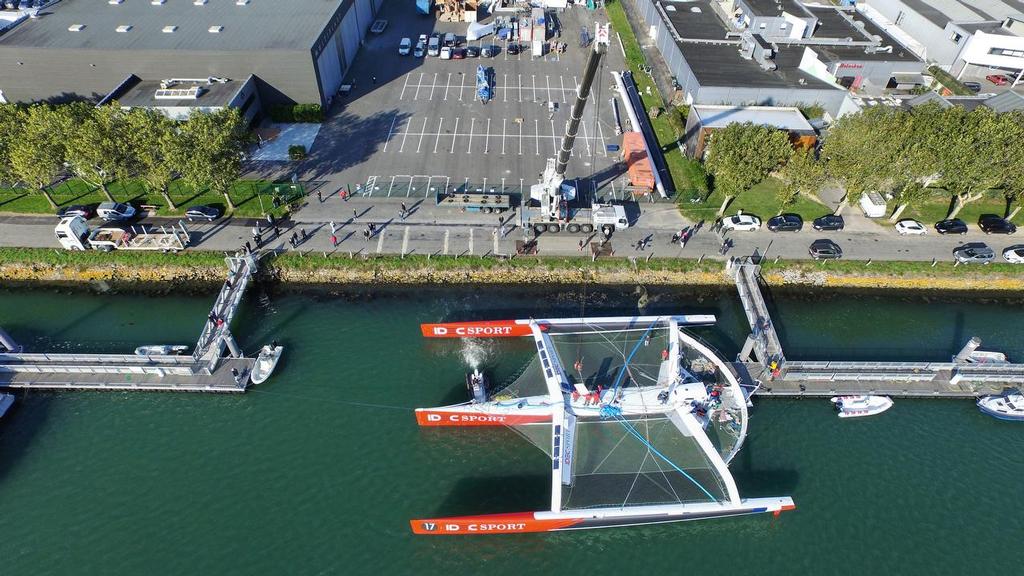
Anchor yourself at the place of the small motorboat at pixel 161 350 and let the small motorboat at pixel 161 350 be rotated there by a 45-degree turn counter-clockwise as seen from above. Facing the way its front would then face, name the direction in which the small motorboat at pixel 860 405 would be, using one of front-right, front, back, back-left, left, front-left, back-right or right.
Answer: left

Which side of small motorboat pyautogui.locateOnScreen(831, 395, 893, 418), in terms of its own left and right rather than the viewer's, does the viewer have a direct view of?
right

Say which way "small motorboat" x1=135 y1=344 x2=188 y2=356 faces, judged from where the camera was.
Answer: facing to the left of the viewer

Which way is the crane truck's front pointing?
to the viewer's right

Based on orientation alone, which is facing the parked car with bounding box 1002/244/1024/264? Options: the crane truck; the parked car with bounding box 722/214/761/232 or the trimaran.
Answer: the crane truck

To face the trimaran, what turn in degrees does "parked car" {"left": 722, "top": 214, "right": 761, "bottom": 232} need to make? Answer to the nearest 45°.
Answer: approximately 90° to its left

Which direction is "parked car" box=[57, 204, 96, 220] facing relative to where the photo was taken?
to the viewer's left

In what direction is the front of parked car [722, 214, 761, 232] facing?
to the viewer's left

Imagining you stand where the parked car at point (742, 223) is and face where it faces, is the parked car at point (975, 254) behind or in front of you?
behind

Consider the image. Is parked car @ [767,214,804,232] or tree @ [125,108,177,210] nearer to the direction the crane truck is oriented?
the parked car
